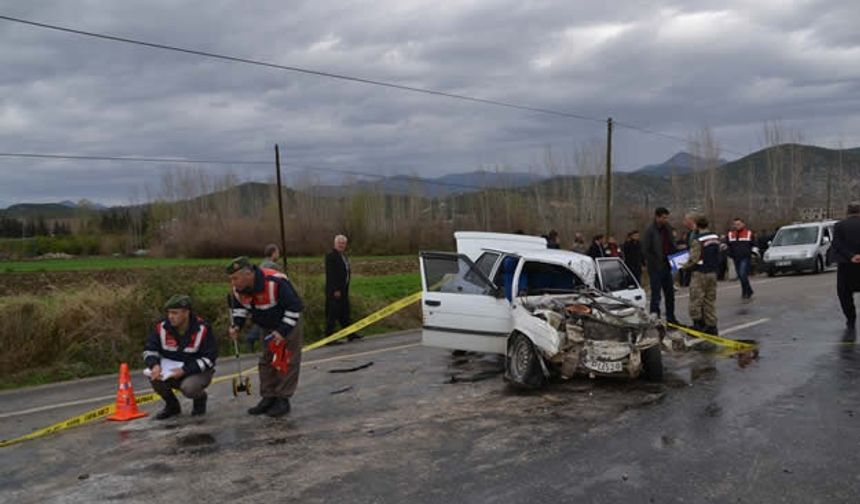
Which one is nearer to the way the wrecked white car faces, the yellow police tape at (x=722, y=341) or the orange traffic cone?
the yellow police tape

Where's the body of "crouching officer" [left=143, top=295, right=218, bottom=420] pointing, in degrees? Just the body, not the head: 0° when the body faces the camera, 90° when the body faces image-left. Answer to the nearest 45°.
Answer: approximately 45°

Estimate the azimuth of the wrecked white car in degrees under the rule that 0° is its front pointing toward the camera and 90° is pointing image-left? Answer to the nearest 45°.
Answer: approximately 315°

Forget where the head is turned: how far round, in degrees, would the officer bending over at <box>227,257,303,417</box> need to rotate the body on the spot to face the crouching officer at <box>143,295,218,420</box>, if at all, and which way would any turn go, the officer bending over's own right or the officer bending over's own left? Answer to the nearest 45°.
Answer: approximately 45° to the officer bending over's own right

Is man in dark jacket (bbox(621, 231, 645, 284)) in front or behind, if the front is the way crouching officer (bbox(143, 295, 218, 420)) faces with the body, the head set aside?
behind

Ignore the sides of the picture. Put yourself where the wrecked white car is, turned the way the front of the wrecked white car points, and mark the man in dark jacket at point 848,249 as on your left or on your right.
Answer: on your left

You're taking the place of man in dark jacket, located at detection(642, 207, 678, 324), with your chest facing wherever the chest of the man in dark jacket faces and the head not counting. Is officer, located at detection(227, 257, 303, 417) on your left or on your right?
on your right

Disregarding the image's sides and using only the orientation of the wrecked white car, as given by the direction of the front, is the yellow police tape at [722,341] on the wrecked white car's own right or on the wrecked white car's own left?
on the wrecked white car's own left

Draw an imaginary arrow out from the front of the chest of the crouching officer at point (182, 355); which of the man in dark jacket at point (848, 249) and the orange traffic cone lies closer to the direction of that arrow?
the orange traffic cone

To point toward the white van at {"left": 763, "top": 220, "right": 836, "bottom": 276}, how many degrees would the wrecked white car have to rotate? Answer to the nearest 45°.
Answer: approximately 90° to its left
